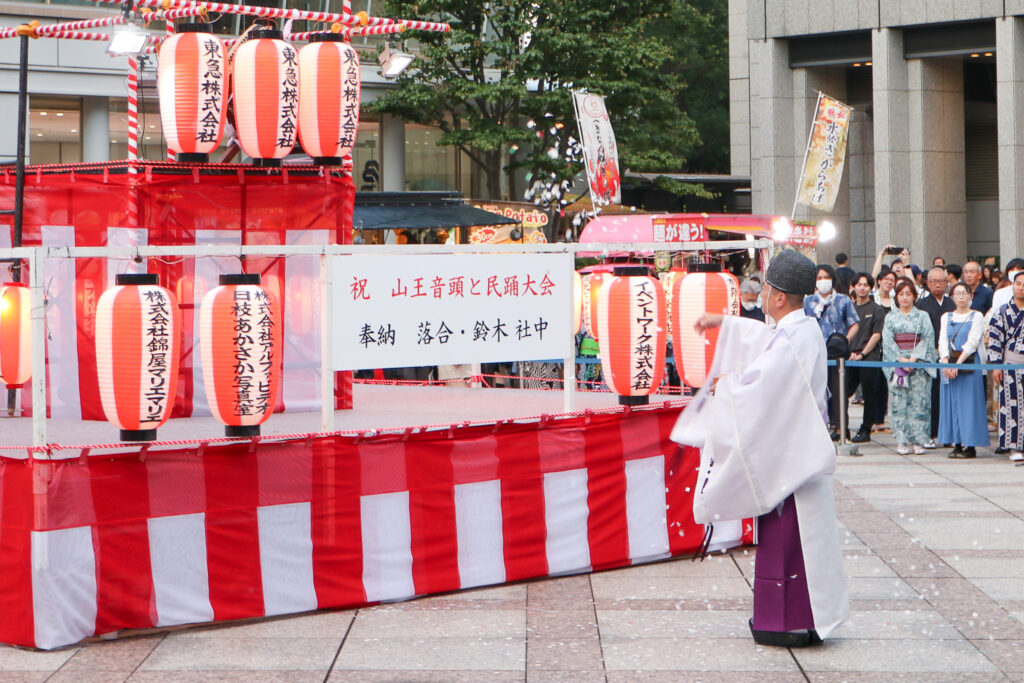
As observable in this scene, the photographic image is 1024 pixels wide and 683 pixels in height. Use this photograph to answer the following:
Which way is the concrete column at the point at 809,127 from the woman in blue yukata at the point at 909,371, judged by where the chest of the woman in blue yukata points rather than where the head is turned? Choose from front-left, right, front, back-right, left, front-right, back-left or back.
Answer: back

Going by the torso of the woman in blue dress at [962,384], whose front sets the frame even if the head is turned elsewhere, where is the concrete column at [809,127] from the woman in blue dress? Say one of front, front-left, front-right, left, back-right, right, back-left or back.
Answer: back

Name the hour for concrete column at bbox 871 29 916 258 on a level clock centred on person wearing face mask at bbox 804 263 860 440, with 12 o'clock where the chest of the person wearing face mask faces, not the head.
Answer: The concrete column is roughly at 6 o'clock from the person wearing face mask.

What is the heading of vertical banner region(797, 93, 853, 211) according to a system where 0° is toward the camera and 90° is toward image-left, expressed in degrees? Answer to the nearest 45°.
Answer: approximately 0°

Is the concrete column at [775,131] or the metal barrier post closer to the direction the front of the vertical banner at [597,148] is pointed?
the metal barrier post
